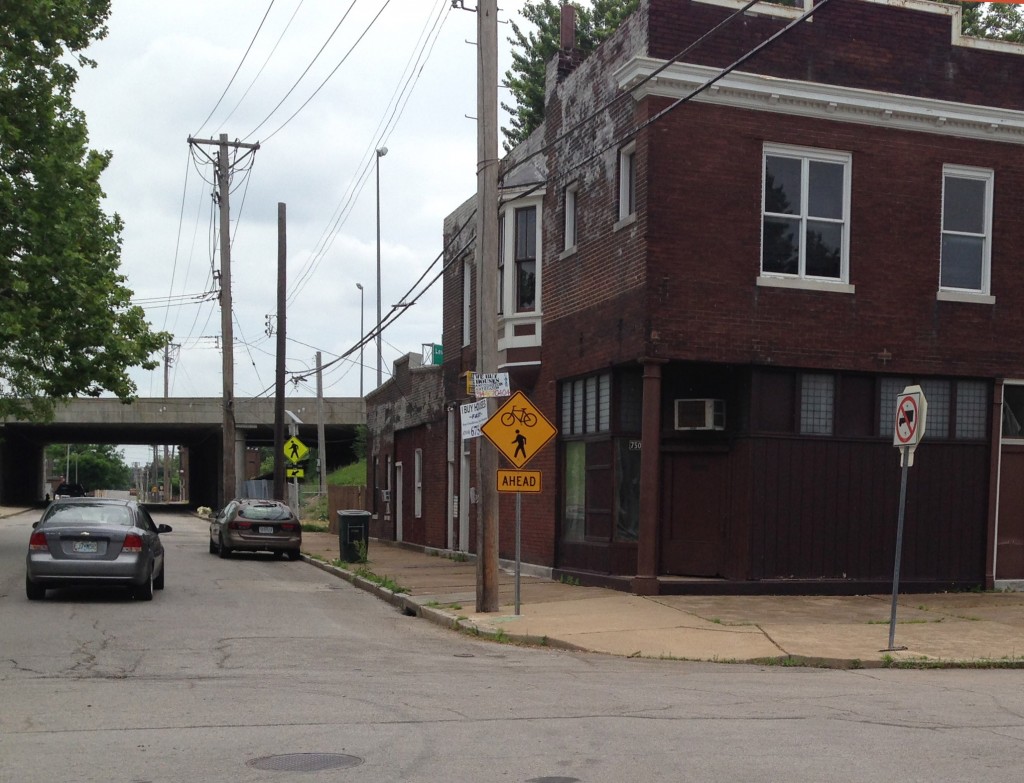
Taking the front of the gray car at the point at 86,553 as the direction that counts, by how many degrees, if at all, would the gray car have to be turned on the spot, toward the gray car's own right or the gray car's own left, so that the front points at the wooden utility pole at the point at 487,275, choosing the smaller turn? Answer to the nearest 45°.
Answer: approximately 135° to the gray car's own right

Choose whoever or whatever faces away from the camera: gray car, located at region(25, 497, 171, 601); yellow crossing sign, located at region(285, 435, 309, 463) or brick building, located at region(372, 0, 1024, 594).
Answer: the gray car

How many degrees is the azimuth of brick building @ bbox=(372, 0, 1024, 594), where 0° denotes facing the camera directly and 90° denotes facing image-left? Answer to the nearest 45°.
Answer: approximately 315°

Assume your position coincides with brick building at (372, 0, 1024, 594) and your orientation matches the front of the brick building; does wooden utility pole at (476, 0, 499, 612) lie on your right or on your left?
on your right

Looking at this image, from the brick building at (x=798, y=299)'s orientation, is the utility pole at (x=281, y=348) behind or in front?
behind

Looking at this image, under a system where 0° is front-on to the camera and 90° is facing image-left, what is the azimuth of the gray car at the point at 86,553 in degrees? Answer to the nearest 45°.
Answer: approximately 180°

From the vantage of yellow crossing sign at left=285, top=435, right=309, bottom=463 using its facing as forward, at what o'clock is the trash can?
The trash can is roughly at 12 o'clock from the yellow crossing sign.

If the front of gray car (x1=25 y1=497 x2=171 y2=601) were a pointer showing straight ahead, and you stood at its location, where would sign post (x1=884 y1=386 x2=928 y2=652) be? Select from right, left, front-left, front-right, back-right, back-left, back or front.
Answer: back-right

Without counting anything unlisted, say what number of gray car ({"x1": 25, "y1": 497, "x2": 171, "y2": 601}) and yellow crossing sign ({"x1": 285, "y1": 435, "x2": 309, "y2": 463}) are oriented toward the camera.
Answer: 1
